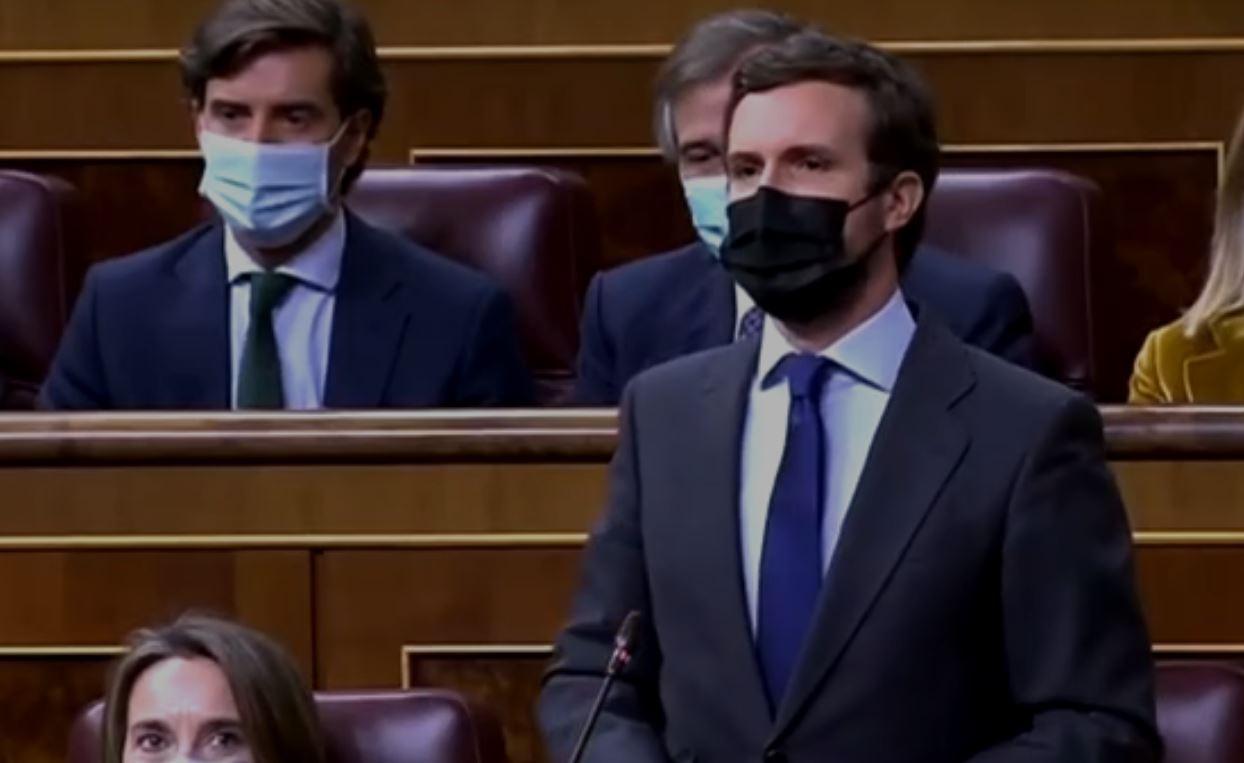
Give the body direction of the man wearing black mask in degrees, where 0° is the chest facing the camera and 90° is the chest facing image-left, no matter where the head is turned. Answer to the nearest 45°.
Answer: approximately 45°

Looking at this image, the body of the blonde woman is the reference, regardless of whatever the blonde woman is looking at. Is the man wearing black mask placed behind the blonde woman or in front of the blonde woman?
in front

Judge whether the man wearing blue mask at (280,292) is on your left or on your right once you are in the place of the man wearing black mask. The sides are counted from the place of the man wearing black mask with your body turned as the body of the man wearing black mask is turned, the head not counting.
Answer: on your right

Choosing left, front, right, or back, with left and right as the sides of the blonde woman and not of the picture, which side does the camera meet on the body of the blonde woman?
front

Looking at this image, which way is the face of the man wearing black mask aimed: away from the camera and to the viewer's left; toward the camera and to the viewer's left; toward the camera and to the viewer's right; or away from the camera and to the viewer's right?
toward the camera and to the viewer's left
